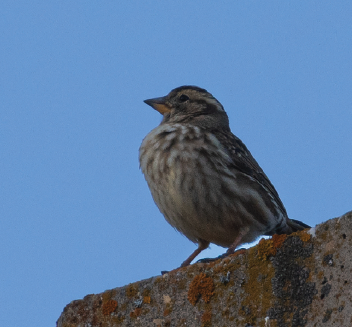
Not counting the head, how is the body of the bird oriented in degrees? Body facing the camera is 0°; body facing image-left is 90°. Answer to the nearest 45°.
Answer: approximately 45°
